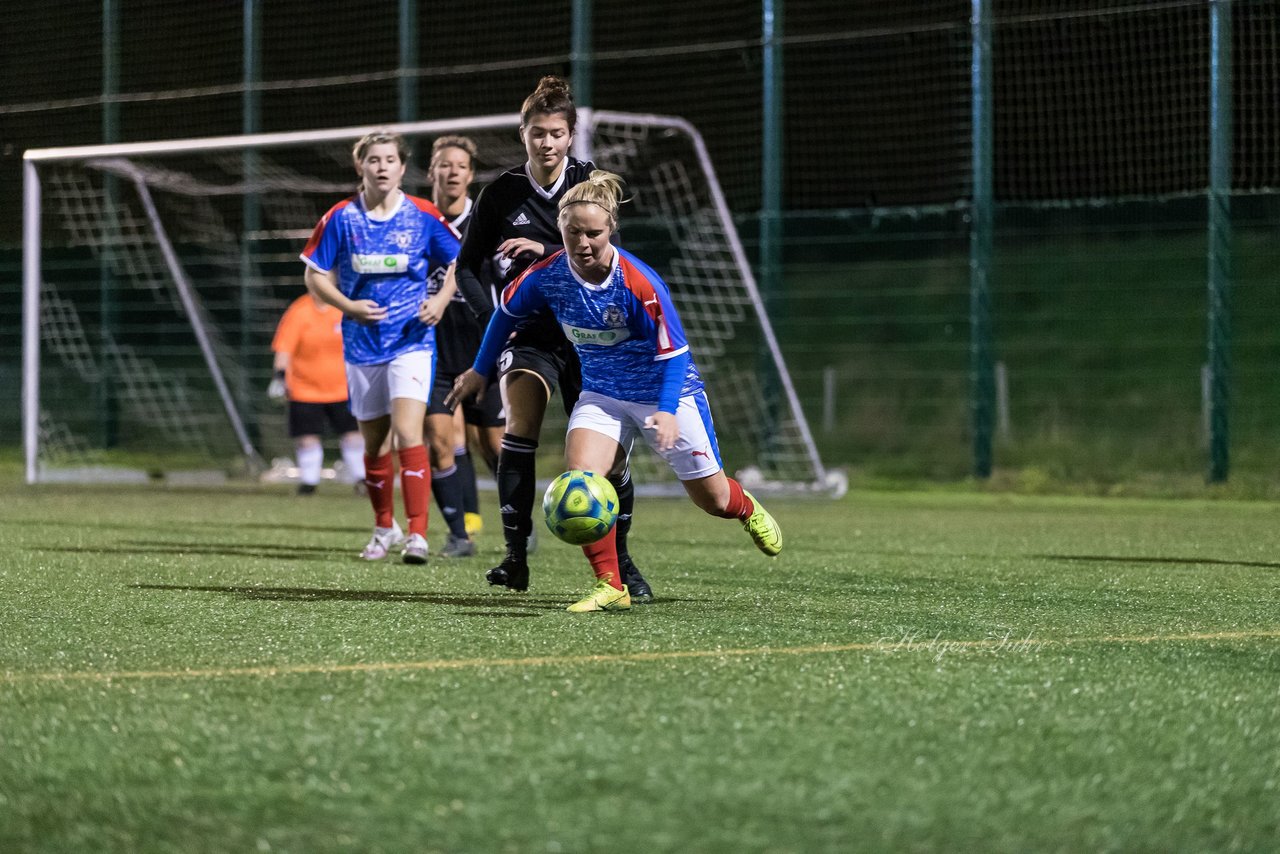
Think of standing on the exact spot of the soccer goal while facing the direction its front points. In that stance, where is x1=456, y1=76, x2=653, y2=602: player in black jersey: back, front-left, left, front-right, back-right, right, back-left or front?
front-left

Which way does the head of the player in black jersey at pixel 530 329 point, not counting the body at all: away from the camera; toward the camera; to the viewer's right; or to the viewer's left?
toward the camera

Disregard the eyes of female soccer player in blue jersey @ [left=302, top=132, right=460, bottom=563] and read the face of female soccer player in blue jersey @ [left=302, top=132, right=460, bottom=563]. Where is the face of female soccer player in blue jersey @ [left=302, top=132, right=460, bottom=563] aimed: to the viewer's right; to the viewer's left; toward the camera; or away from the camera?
toward the camera

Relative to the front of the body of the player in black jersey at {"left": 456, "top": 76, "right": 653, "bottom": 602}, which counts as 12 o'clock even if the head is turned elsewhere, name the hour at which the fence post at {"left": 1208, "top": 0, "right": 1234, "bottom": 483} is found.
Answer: The fence post is roughly at 7 o'clock from the player in black jersey.

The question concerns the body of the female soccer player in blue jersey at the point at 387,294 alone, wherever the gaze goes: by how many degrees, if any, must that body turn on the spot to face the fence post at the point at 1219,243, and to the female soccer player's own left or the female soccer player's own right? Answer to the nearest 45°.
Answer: approximately 135° to the female soccer player's own left

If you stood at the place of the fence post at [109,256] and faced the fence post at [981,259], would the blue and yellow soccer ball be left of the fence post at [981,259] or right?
right

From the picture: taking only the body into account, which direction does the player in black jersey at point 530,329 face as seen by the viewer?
toward the camera

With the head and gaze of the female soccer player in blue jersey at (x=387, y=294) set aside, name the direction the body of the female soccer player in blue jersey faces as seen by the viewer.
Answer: toward the camera

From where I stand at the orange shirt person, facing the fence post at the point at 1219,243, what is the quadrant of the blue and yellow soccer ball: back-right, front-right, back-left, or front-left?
front-right

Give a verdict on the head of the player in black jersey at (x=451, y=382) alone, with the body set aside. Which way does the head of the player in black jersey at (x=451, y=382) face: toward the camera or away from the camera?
toward the camera

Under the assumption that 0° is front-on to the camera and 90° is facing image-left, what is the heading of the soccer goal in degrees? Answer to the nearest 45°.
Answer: approximately 45°

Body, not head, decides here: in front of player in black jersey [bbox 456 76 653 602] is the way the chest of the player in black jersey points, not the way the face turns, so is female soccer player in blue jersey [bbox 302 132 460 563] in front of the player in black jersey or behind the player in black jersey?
behind

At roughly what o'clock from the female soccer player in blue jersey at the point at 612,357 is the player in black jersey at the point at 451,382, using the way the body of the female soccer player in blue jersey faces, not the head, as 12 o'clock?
The player in black jersey is roughly at 4 o'clock from the female soccer player in blue jersey.

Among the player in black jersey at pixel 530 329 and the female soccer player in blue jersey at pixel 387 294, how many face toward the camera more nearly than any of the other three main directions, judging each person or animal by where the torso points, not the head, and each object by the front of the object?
2

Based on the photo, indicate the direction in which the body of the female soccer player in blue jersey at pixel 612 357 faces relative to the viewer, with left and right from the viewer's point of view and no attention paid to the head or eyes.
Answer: facing the viewer and to the left of the viewer
